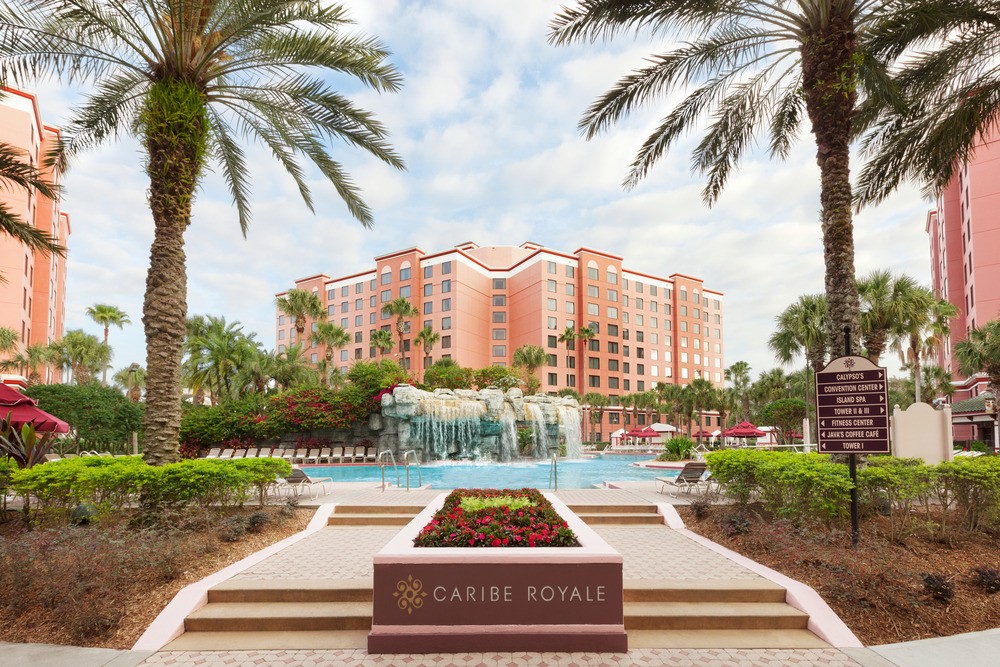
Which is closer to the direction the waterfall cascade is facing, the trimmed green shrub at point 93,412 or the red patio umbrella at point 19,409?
the red patio umbrella

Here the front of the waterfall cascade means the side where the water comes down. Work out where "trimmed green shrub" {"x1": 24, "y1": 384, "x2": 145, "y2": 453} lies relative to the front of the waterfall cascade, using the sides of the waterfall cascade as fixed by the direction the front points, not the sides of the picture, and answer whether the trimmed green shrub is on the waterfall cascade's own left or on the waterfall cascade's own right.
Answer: on the waterfall cascade's own right

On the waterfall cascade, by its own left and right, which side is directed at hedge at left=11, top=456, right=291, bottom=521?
front

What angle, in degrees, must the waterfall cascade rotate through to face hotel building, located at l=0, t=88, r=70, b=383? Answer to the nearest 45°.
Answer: approximately 90° to its right

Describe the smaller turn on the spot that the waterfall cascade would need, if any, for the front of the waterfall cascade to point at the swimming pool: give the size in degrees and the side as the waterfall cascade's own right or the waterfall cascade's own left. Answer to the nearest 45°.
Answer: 0° — it already faces it

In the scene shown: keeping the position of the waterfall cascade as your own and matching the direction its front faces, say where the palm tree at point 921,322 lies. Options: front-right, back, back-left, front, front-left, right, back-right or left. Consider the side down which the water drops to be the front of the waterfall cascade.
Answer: left

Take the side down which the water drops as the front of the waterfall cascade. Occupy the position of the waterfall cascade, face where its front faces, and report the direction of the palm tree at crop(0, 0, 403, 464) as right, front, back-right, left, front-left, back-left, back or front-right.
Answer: front

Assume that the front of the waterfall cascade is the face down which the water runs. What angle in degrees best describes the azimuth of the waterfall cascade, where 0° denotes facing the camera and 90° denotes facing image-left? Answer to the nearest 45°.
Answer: approximately 0°

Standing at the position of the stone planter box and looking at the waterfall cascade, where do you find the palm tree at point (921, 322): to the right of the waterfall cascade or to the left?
right

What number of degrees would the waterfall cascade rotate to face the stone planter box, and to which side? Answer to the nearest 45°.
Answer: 0° — it already faces it
